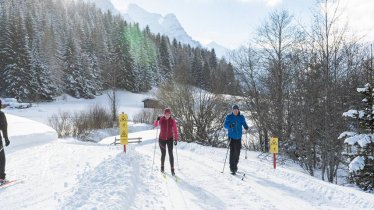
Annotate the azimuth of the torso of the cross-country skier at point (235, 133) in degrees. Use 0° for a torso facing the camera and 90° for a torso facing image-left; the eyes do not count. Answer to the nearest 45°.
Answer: approximately 0°
